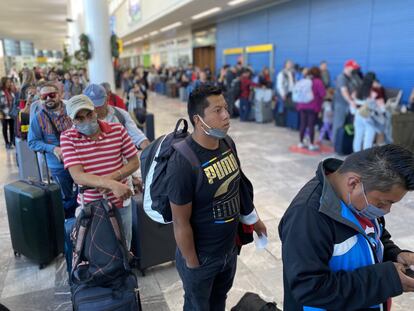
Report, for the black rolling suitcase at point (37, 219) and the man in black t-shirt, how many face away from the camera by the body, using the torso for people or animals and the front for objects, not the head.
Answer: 0

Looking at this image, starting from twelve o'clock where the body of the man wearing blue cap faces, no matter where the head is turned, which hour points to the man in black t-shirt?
The man in black t-shirt is roughly at 10 o'clock from the man wearing blue cap.

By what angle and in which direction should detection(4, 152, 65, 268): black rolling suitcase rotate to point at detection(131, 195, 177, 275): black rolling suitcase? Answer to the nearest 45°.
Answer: approximately 90° to its left

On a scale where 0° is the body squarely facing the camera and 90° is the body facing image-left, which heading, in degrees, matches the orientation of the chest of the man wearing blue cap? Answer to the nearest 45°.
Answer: approximately 45°

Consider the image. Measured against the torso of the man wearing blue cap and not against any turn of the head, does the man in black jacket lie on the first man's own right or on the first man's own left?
on the first man's own left

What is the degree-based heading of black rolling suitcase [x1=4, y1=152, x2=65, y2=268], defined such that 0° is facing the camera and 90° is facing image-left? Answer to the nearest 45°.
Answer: approximately 45°
